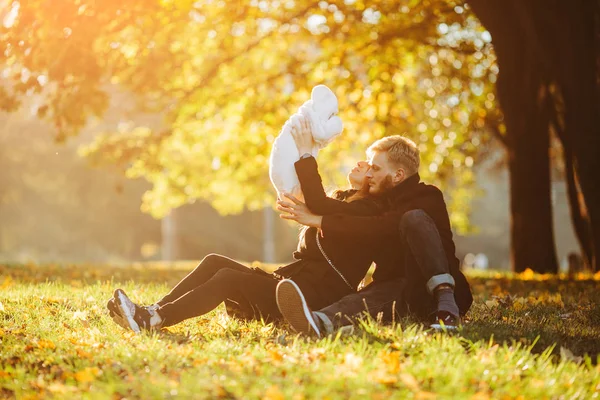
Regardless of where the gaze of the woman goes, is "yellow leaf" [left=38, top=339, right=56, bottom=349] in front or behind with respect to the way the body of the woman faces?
in front

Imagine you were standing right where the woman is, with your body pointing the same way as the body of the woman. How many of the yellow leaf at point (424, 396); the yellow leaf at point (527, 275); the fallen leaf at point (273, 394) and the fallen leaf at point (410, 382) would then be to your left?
3

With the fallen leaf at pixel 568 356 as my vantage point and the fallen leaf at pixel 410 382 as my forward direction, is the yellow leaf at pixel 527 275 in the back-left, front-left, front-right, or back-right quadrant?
back-right

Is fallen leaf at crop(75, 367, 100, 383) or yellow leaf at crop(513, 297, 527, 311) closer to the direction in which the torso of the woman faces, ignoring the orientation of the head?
the fallen leaf

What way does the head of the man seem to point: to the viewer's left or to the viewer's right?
to the viewer's left

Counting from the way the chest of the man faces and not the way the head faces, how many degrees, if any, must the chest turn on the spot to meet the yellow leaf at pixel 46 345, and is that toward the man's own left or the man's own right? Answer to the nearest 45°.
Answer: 0° — they already face it

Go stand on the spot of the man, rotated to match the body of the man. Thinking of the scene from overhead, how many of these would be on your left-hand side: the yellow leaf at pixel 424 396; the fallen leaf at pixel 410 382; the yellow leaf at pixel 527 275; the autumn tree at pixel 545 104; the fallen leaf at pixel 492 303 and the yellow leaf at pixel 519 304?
2

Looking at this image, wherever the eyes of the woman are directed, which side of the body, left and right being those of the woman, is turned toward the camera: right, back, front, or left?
left

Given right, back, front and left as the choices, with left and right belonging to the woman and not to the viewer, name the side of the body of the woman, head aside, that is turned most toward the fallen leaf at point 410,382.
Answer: left

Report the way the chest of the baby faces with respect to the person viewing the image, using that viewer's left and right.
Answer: facing to the right of the viewer

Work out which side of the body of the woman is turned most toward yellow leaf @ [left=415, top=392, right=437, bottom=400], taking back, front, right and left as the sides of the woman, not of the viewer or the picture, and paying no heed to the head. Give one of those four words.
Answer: left

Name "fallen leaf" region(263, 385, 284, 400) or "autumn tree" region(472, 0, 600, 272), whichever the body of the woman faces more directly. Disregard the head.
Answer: the fallen leaf

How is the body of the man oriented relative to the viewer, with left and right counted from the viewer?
facing to the left of the viewer

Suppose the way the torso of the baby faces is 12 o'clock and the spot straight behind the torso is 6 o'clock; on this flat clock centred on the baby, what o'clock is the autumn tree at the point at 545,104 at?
The autumn tree is roughly at 10 o'clock from the baby.

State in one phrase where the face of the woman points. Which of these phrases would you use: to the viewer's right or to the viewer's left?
to the viewer's left
